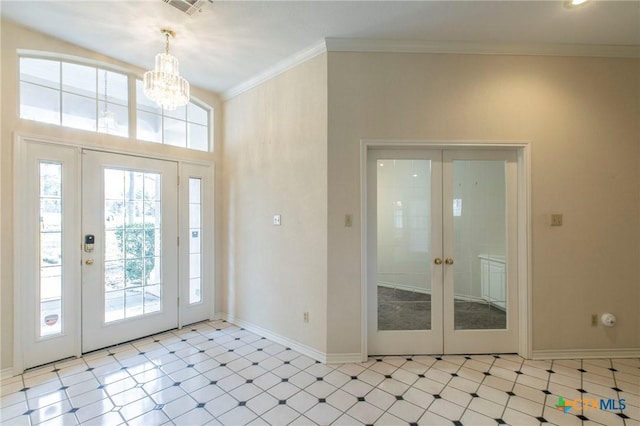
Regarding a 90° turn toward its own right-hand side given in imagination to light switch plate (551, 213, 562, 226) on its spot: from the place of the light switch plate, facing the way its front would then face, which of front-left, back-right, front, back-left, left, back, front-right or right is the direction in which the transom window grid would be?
front-left

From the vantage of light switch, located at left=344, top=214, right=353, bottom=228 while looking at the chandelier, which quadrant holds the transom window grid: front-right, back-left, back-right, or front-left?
front-right

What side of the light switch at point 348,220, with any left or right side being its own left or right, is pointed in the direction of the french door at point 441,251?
left

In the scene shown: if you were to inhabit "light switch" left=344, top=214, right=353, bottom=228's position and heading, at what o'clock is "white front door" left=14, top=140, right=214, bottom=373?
The white front door is roughly at 3 o'clock from the light switch.

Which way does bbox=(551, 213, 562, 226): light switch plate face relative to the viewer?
toward the camera

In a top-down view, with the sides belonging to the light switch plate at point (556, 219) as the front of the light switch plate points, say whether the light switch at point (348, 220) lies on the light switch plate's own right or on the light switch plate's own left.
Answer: on the light switch plate's own right

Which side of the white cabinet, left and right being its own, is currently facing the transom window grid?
front

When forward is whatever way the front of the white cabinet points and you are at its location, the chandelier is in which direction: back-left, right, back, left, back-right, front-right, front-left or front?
front

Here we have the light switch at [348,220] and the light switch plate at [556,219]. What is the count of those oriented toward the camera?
2

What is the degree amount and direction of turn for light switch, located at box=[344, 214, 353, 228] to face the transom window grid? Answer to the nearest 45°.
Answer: approximately 90° to its right

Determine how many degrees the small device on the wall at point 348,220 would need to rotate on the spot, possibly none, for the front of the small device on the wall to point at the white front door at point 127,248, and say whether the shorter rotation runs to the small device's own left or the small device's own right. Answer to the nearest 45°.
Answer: approximately 90° to the small device's own right

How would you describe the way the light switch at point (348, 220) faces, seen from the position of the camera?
facing the viewer

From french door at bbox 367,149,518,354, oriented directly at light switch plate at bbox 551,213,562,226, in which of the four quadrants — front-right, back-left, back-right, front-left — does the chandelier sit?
back-right

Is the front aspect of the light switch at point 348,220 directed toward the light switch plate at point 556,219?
no

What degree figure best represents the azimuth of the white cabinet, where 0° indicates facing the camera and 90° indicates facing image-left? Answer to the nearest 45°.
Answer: approximately 45°
